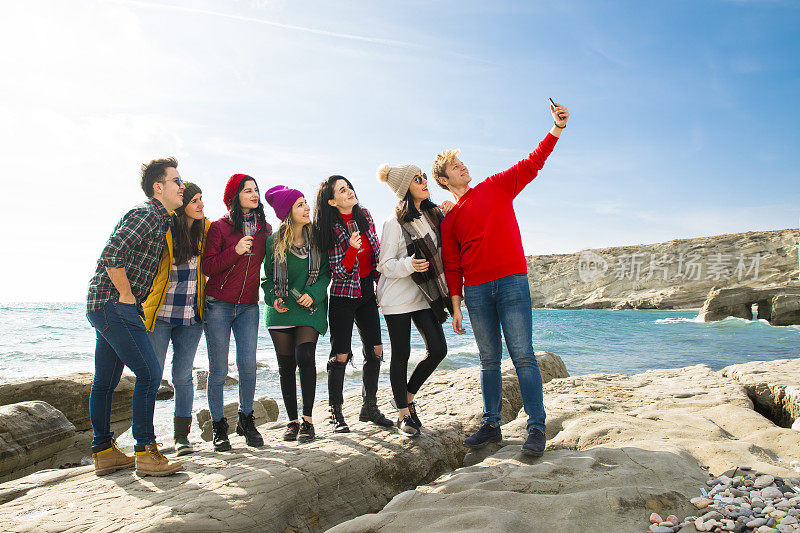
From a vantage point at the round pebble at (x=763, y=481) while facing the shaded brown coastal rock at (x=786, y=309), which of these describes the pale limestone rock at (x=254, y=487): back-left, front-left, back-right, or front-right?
back-left

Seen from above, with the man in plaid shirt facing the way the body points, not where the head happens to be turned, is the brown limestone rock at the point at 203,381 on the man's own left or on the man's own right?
on the man's own left

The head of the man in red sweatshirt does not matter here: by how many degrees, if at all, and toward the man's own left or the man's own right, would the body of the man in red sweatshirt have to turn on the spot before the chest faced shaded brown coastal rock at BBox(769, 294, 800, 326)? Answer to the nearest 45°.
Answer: approximately 135° to the man's own left

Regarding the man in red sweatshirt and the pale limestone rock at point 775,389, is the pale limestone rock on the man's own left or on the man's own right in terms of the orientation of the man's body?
on the man's own left

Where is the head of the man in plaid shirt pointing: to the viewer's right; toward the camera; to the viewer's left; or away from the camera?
to the viewer's right

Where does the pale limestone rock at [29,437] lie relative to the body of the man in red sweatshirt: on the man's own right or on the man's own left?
on the man's own right

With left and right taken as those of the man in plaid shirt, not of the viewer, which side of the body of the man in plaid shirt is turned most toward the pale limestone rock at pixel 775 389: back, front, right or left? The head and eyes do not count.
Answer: front

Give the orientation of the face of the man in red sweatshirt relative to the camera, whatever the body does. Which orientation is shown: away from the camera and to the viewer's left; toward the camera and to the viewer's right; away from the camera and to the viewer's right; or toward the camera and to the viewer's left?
toward the camera and to the viewer's right

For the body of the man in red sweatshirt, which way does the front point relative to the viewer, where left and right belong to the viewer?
facing the viewer

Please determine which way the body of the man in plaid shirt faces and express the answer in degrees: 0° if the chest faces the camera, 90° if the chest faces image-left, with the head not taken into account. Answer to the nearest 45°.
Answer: approximately 270°

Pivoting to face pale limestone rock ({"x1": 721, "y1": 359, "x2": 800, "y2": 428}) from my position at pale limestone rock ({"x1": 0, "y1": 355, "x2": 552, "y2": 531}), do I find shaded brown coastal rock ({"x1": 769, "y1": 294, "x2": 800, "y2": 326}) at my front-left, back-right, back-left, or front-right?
front-left
